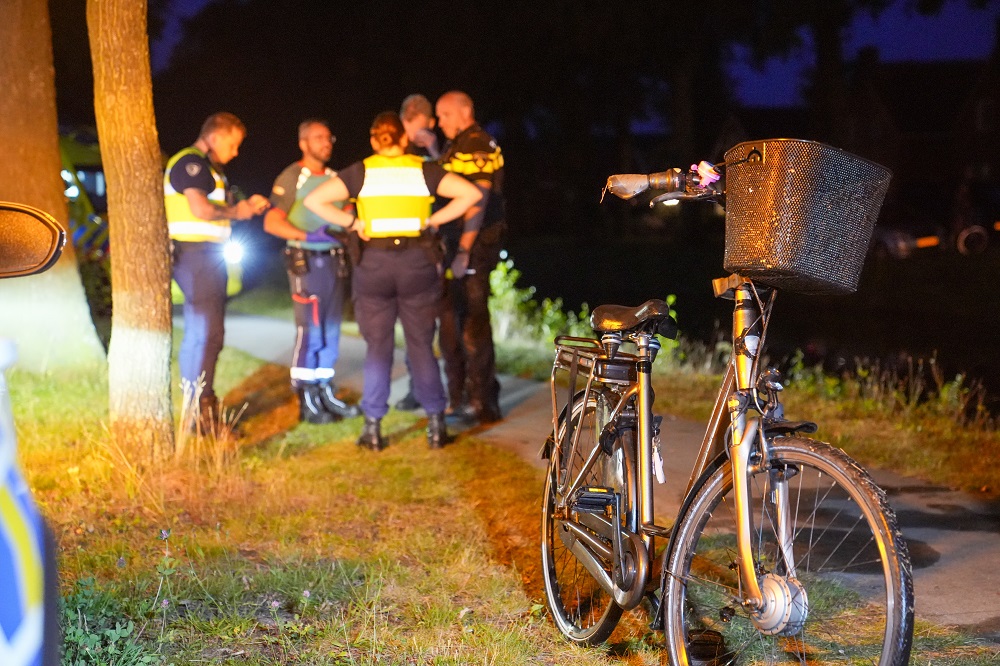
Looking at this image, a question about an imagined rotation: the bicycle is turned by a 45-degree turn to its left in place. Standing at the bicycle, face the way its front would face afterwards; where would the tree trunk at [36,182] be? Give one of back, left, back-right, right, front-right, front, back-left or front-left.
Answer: back-left

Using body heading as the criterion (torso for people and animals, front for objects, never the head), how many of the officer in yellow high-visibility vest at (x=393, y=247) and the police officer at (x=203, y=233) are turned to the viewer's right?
1

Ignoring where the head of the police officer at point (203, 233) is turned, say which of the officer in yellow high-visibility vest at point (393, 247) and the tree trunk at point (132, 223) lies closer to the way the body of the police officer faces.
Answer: the officer in yellow high-visibility vest

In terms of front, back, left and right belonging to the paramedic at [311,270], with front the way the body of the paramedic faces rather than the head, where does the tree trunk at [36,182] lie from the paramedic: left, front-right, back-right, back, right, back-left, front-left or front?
back

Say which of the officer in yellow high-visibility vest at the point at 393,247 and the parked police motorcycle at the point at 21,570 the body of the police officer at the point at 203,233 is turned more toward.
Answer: the officer in yellow high-visibility vest

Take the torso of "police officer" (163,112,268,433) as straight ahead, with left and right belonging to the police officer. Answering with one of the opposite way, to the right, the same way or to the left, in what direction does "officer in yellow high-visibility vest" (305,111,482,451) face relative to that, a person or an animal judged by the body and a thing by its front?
to the left

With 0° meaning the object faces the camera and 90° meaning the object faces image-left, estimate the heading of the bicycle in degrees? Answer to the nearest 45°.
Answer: approximately 315°

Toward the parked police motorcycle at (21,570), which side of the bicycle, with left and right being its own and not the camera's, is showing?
right

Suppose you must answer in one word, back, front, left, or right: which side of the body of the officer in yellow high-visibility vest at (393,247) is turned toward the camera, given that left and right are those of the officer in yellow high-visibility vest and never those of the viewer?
back

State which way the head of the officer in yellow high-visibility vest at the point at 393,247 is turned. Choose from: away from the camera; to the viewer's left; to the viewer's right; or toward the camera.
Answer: away from the camera

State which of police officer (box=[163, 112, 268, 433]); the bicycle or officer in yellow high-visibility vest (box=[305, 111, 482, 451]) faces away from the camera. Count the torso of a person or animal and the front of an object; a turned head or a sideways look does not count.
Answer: the officer in yellow high-visibility vest

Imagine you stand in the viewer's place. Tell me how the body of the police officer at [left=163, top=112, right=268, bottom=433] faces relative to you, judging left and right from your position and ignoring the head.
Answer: facing to the right of the viewer

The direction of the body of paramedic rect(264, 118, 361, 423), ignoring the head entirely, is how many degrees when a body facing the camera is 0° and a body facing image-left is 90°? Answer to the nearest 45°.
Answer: approximately 315°
